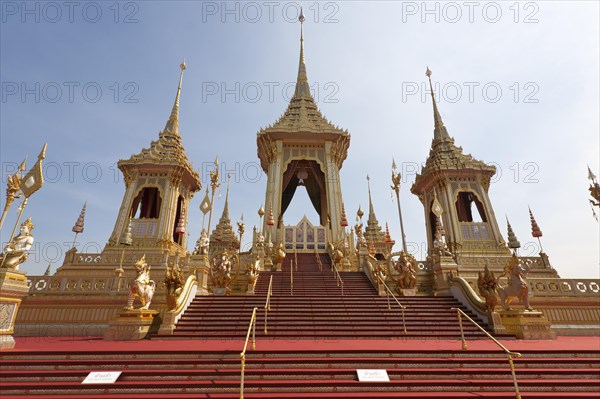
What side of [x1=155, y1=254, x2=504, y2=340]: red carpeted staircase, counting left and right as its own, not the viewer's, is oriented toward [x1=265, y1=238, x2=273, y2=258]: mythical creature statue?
back

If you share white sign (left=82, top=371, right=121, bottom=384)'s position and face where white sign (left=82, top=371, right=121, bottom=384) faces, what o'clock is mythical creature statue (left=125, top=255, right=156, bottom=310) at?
The mythical creature statue is roughly at 6 o'clock from the white sign.

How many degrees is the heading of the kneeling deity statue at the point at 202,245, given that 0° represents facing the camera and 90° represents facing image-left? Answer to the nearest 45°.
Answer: approximately 315°

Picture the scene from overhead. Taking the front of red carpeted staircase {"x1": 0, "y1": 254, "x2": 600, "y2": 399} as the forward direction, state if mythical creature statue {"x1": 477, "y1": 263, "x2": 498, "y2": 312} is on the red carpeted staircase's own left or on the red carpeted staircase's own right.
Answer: on the red carpeted staircase's own left

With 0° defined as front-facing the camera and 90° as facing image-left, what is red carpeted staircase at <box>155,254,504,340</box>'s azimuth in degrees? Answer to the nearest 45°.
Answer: approximately 0°
